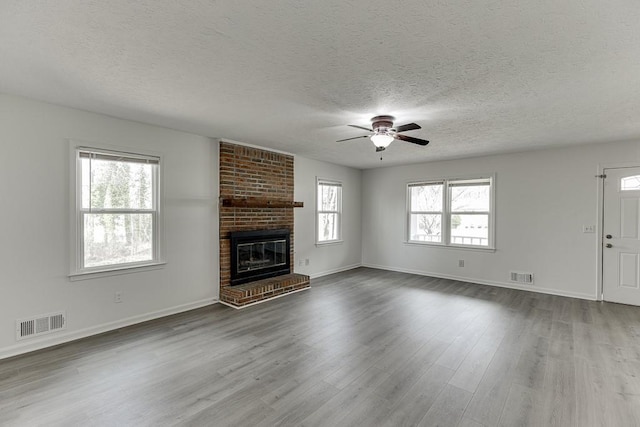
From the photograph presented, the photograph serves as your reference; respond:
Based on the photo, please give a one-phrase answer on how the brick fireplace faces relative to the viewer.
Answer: facing the viewer and to the right of the viewer

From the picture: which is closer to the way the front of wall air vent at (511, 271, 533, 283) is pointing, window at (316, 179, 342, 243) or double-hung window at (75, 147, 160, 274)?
the double-hung window

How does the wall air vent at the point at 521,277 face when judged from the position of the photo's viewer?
facing the viewer

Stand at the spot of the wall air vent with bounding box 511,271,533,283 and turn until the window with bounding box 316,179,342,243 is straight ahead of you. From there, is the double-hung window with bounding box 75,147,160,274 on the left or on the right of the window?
left

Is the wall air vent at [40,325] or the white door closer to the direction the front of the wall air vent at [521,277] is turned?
the wall air vent at [40,325]

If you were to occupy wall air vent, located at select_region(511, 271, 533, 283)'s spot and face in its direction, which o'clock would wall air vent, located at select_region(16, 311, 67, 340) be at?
The wall air vent, located at select_region(16, 311, 67, 340) is roughly at 1 o'clock from the wall air vent, located at select_region(511, 271, 533, 283).

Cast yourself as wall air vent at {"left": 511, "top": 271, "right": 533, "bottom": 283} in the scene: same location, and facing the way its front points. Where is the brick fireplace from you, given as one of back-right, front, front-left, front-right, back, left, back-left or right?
front-right

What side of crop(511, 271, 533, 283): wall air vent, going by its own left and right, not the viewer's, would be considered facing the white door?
left

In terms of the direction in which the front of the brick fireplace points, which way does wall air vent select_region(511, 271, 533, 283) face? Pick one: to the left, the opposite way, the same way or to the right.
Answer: to the right

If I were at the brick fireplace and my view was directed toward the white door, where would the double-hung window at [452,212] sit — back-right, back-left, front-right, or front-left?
front-left

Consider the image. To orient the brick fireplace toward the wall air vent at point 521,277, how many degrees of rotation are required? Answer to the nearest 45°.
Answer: approximately 45° to its left

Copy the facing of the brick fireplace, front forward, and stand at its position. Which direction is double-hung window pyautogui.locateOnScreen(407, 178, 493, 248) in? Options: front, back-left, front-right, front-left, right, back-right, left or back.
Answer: front-left

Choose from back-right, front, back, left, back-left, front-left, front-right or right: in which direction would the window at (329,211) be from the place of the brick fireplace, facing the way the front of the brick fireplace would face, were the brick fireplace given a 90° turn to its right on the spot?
back

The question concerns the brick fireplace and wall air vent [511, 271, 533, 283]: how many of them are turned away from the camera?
0

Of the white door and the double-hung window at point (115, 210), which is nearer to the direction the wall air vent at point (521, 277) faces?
the double-hung window
